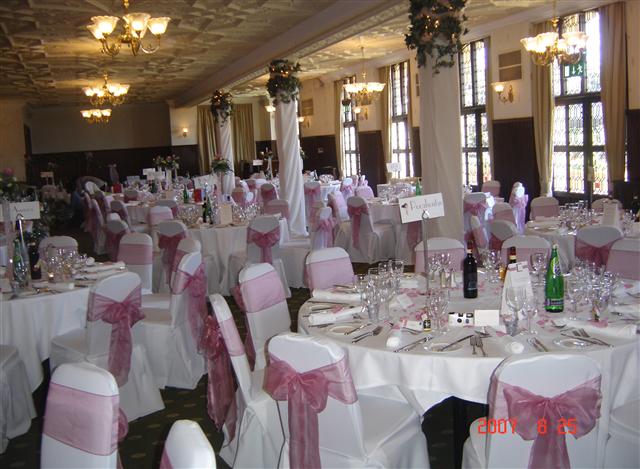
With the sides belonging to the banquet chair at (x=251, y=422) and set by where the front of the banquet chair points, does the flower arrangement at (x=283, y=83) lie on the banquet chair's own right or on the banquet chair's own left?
on the banquet chair's own left

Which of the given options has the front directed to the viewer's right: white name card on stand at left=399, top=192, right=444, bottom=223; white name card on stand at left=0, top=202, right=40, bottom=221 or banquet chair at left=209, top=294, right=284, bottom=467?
the banquet chair

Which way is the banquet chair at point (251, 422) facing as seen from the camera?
to the viewer's right

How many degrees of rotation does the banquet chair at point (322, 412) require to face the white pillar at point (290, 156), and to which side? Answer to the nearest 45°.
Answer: approximately 45° to its left

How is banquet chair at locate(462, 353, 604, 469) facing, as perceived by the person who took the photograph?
facing away from the viewer and to the left of the viewer

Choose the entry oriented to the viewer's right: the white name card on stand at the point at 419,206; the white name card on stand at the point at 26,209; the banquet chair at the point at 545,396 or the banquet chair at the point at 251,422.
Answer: the banquet chair at the point at 251,422

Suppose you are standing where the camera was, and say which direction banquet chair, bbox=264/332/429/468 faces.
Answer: facing away from the viewer and to the right of the viewer

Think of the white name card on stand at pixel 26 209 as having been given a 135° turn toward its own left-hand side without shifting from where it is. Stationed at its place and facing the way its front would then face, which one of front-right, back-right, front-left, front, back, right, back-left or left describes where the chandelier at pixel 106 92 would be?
front-left

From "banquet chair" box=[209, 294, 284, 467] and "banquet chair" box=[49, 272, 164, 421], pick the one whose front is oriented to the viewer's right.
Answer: "banquet chair" box=[209, 294, 284, 467]

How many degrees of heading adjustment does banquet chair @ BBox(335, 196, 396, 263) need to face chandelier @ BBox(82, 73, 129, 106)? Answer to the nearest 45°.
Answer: approximately 90° to its left
